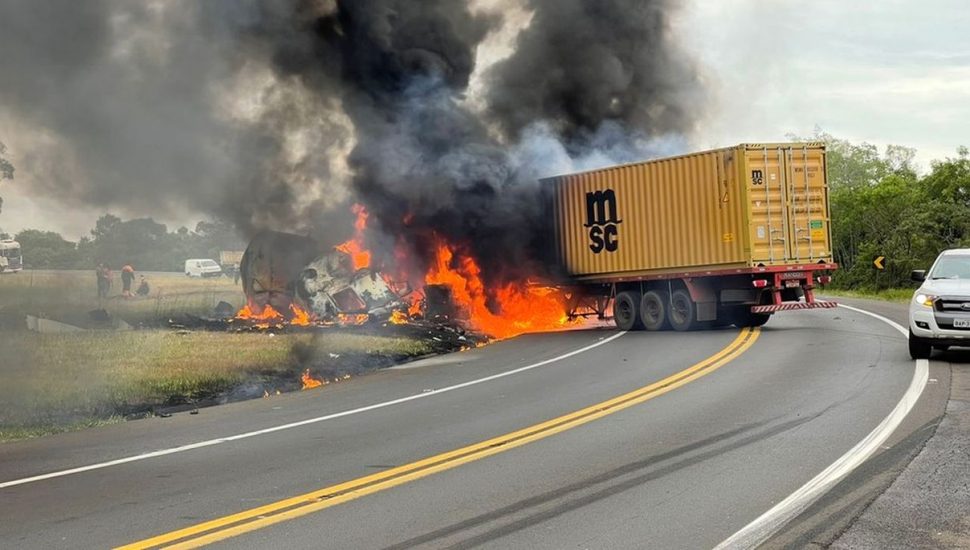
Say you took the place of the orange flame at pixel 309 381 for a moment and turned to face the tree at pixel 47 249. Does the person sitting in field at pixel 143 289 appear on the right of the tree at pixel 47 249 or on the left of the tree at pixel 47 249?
right

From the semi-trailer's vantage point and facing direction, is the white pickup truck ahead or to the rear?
to the rear

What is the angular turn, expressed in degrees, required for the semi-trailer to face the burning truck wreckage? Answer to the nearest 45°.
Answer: approximately 45° to its left

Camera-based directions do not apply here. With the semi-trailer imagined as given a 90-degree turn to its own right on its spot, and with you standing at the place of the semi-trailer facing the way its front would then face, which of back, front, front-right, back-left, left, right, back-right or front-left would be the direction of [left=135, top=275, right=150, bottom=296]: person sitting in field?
back-left

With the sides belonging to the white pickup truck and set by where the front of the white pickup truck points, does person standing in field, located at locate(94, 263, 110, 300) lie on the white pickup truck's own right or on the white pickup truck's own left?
on the white pickup truck's own right

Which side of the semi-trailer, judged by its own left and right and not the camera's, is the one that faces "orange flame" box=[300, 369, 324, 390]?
left

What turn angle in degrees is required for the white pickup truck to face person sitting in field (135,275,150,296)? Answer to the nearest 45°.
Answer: approximately 90° to its right

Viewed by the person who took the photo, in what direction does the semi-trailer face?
facing away from the viewer and to the left of the viewer
